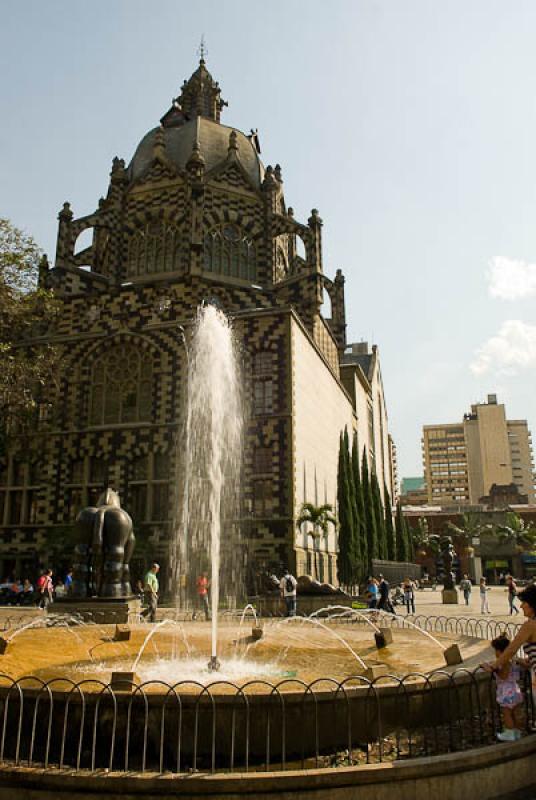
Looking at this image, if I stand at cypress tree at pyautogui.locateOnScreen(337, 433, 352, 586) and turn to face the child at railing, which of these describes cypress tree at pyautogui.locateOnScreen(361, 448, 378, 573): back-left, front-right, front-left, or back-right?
back-left

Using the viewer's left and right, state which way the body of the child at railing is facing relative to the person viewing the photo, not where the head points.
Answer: facing to the left of the viewer

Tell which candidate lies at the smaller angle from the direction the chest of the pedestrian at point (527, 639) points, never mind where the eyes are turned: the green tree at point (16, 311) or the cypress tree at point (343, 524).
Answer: the green tree

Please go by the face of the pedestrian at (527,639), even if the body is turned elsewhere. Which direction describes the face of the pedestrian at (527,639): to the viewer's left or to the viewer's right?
to the viewer's left

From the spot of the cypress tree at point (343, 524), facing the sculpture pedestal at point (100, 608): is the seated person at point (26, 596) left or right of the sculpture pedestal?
right

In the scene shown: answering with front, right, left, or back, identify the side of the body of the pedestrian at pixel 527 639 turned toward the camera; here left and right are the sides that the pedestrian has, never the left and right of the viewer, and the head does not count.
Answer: left

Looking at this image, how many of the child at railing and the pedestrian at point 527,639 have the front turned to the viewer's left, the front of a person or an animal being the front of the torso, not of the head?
2

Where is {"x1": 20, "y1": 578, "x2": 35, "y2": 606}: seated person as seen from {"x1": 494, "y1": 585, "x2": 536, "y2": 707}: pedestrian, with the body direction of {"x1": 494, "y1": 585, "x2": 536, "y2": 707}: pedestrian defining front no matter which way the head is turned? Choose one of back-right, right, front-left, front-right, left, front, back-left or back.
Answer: front-right

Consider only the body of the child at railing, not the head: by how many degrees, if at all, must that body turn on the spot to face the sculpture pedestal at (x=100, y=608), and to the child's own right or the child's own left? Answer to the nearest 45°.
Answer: approximately 45° to the child's own right
